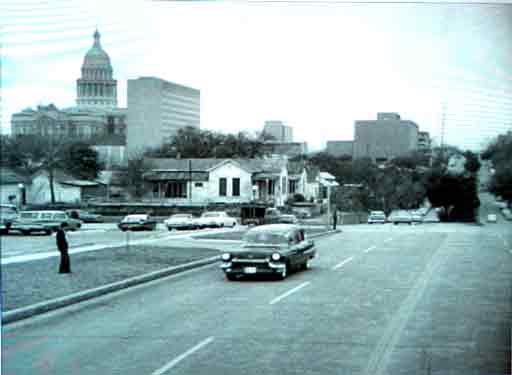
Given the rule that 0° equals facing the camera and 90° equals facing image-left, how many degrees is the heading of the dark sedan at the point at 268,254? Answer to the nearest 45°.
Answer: approximately 45°

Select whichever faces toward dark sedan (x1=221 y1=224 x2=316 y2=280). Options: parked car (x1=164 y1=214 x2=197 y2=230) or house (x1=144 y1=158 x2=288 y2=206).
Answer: the house

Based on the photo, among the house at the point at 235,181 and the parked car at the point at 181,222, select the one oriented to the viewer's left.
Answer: the parked car

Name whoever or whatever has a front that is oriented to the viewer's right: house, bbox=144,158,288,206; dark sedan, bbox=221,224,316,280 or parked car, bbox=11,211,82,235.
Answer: the parked car

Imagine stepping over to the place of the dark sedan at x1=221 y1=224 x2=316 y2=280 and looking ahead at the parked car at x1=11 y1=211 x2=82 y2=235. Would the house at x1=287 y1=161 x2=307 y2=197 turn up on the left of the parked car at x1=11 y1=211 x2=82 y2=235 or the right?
right

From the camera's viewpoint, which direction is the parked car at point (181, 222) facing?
to the viewer's left

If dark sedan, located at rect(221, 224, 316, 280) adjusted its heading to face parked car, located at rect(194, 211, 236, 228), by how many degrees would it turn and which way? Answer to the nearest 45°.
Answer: approximately 135° to its right

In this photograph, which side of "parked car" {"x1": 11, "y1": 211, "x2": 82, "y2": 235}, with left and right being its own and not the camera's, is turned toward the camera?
right
